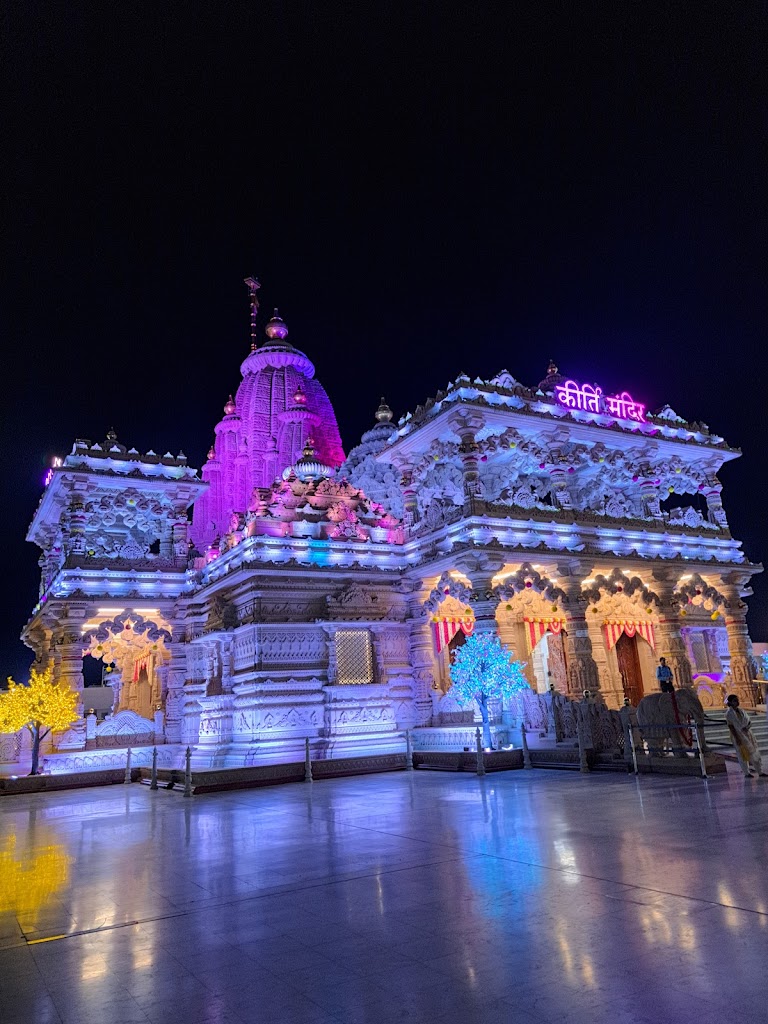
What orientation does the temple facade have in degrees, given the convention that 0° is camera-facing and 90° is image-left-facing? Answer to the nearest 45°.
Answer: approximately 315°

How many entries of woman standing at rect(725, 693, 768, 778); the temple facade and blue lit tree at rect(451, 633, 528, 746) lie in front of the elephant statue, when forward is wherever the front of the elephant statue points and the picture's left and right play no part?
1

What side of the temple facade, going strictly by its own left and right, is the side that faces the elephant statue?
front

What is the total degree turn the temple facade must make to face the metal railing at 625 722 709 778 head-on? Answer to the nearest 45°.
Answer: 0° — it already faces it
